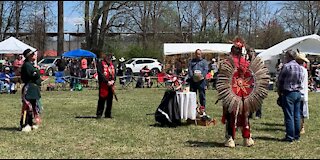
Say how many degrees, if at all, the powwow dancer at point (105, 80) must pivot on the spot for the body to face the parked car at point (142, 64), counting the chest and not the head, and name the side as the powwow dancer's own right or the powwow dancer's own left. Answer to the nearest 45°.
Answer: approximately 135° to the powwow dancer's own left

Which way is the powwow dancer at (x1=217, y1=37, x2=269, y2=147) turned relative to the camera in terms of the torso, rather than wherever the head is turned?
away from the camera

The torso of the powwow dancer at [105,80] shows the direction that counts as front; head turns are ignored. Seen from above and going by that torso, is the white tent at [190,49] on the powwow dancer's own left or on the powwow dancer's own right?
on the powwow dancer's own left

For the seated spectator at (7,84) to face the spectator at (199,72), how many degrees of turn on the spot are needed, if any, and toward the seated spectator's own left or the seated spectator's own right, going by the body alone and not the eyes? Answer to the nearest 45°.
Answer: approximately 45° to the seated spectator's own left

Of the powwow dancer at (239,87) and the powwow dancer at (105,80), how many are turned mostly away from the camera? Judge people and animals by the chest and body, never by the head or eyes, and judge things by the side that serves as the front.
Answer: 1

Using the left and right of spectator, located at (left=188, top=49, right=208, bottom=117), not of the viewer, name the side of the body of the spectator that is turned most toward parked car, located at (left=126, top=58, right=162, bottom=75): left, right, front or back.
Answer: back

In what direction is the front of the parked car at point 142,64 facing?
to the viewer's left
